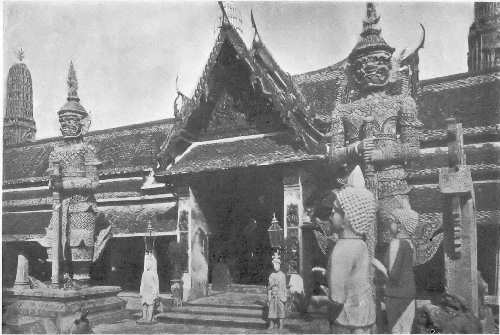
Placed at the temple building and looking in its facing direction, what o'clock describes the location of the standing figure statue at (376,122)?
The standing figure statue is roughly at 10 o'clock from the temple building.

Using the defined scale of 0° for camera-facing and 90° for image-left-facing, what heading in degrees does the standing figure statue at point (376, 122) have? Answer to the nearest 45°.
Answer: approximately 0°

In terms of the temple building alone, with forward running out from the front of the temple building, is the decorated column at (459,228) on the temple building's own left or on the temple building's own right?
on the temple building's own left

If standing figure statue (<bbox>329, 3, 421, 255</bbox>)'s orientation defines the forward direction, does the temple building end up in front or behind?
behind

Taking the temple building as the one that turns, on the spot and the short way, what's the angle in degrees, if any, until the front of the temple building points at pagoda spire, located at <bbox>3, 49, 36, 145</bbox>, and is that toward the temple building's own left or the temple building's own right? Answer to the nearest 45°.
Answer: approximately 90° to the temple building's own right

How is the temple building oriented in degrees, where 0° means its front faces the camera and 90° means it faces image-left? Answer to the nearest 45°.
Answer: approximately 45°

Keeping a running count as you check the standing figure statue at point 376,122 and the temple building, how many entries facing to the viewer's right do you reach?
0
